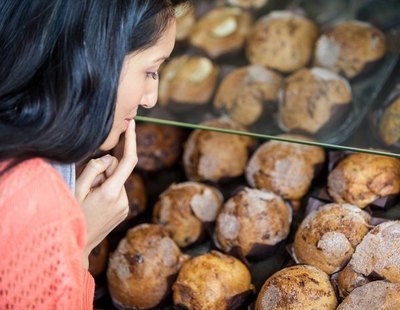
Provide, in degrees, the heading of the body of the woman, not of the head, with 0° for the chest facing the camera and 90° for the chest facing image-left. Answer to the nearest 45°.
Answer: approximately 270°

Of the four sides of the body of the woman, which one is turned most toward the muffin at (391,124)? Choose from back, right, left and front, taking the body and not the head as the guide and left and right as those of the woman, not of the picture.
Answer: front

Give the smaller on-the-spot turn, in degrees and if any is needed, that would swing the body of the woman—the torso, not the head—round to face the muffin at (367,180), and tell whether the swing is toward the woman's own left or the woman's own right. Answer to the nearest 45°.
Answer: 0° — they already face it

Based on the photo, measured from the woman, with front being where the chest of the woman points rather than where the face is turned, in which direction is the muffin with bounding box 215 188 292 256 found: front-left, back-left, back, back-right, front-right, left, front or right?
front-left

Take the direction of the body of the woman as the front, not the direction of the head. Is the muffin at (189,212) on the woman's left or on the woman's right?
on the woman's right

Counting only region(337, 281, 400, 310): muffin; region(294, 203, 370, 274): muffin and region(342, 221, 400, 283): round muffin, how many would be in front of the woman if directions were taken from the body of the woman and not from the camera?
3

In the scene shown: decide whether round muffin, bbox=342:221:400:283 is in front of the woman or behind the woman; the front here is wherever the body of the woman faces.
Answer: in front

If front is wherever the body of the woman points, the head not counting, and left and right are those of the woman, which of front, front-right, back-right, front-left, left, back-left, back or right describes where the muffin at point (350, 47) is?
front-left

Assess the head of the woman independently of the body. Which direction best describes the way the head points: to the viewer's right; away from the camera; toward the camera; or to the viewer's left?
to the viewer's right

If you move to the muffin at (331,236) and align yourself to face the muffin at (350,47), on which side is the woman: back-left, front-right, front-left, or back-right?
back-left

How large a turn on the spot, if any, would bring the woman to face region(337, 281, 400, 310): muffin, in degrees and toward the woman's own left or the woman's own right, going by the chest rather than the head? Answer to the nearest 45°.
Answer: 0° — they already face it

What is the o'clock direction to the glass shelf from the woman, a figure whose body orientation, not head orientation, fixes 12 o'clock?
The glass shelf is roughly at 11 o'clock from the woman.
